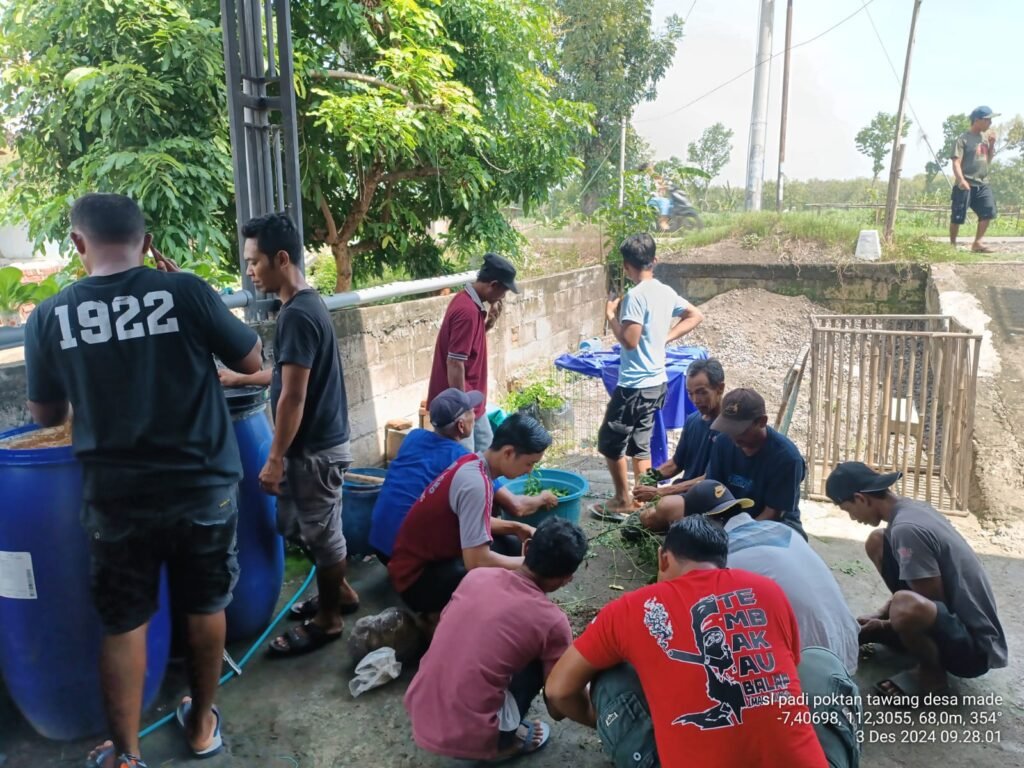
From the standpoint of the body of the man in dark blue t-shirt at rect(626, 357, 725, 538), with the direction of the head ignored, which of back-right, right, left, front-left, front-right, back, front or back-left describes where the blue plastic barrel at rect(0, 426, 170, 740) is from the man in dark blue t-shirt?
front

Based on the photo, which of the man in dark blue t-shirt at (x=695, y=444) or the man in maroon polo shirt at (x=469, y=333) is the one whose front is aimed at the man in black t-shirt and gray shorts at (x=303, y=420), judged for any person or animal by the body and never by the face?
the man in dark blue t-shirt at (x=695, y=444)

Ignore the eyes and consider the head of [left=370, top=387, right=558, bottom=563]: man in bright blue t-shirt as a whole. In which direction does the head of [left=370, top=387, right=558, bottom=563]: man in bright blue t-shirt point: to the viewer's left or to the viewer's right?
to the viewer's right

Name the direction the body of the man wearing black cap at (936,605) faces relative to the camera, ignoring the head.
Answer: to the viewer's left

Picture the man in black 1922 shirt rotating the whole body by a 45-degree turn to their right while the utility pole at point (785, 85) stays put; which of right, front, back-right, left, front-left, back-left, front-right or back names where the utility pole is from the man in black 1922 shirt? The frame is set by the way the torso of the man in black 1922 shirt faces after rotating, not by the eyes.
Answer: front

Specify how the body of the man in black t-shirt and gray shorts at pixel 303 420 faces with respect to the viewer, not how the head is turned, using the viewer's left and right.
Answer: facing to the left of the viewer

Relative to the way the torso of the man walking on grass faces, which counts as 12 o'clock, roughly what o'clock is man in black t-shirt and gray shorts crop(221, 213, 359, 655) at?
The man in black t-shirt and gray shorts is roughly at 2 o'clock from the man walking on grass.

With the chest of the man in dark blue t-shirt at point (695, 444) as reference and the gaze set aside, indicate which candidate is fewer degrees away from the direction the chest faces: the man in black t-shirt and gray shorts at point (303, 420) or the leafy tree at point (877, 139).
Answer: the man in black t-shirt and gray shorts

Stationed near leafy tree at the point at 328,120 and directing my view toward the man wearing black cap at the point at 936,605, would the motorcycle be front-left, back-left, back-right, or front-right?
back-left

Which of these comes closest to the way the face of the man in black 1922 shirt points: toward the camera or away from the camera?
away from the camera

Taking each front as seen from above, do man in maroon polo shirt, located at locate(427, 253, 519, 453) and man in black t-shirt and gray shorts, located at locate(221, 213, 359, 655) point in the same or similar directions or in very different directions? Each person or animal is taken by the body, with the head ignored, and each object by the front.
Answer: very different directions

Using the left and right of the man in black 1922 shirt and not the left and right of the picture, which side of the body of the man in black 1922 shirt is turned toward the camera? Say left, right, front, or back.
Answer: back

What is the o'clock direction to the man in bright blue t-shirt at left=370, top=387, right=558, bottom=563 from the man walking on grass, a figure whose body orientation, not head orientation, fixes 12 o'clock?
The man in bright blue t-shirt is roughly at 2 o'clock from the man walking on grass.

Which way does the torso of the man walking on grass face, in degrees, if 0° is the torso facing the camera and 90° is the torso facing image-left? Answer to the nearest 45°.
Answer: approximately 315°

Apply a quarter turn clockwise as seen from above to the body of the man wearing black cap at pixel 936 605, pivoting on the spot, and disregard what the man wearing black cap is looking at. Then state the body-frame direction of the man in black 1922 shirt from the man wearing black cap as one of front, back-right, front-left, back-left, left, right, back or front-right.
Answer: back-left

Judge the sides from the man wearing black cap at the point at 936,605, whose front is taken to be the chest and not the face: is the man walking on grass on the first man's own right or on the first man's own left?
on the first man's own right
